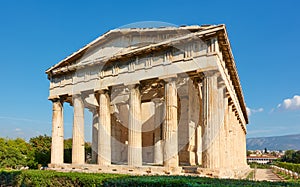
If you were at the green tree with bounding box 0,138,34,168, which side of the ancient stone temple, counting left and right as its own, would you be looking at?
right

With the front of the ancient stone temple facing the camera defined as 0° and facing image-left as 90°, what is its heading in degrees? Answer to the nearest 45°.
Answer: approximately 45°
